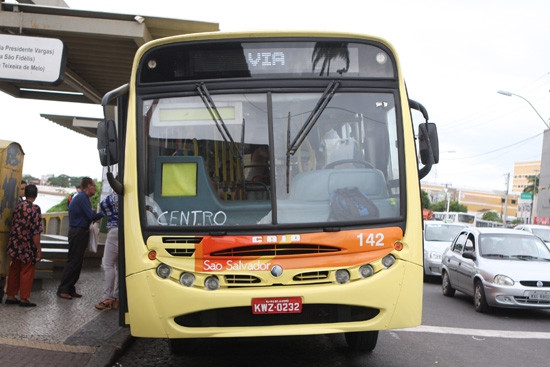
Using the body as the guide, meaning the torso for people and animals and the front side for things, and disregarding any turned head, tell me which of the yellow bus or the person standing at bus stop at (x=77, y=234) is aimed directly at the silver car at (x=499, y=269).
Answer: the person standing at bus stop

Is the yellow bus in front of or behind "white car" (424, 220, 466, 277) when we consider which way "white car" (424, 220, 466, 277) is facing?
in front

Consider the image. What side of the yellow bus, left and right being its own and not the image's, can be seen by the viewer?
front

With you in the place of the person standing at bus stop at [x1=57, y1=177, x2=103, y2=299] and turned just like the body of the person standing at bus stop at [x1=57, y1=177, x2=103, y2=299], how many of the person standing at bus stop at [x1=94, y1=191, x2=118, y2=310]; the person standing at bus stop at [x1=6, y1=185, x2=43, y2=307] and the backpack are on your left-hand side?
0

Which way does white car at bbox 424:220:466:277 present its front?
toward the camera

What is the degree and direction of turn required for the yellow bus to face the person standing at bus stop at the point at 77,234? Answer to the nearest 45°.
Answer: approximately 135° to its right

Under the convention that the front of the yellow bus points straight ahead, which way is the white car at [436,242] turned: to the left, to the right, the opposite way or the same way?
the same way

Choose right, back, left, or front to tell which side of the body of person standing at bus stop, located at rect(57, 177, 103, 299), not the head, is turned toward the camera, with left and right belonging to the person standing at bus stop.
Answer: right

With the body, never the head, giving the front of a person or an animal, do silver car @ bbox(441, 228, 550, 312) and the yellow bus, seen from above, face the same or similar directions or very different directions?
same or similar directions

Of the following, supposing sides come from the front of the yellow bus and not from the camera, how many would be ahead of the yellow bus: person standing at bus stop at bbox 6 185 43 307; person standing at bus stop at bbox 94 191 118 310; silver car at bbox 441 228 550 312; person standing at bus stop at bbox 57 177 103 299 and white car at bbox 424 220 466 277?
0

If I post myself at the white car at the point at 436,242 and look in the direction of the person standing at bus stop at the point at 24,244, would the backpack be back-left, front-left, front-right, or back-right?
front-left
